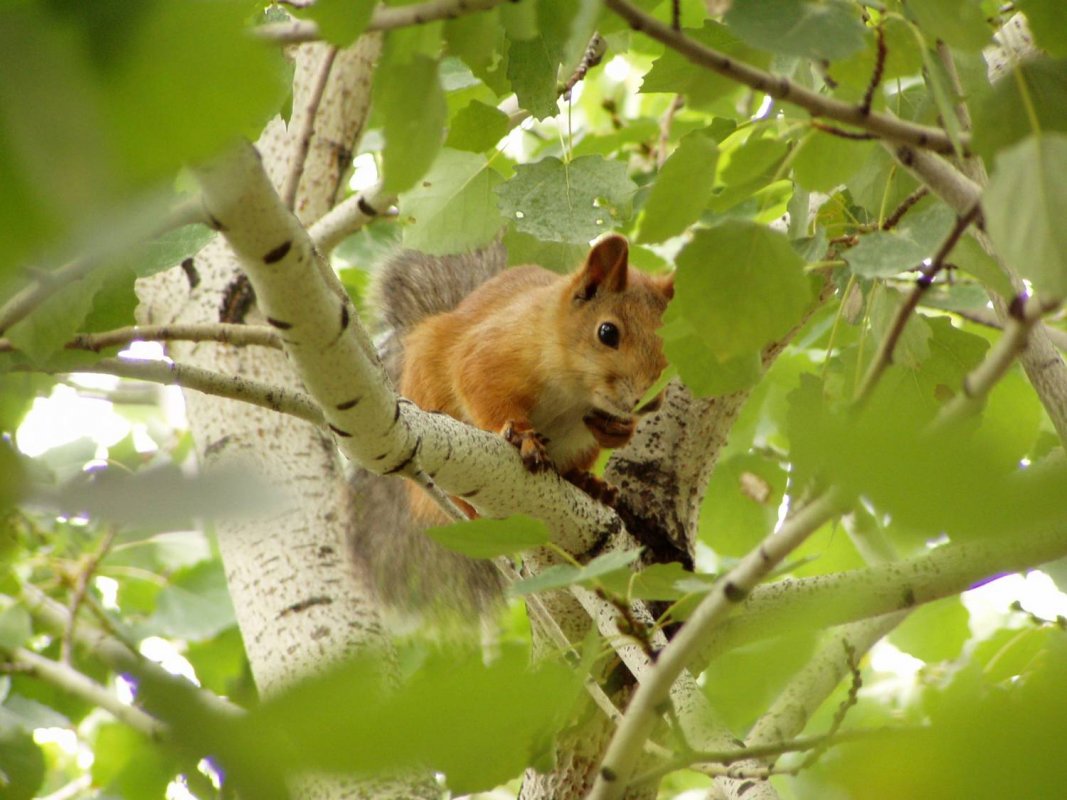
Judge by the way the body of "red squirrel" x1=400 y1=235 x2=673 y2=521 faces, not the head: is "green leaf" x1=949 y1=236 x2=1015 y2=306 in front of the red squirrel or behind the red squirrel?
in front

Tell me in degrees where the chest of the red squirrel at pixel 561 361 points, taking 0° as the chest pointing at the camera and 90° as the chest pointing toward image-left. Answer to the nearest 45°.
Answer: approximately 315°

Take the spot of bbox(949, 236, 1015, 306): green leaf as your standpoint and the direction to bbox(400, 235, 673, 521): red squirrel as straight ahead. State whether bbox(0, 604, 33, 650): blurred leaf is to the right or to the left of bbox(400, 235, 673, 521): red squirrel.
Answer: left

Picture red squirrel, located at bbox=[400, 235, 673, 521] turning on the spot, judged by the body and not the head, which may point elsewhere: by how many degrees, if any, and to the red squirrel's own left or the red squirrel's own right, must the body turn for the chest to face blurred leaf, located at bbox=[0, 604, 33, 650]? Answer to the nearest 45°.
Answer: approximately 135° to the red squirrel's own right
